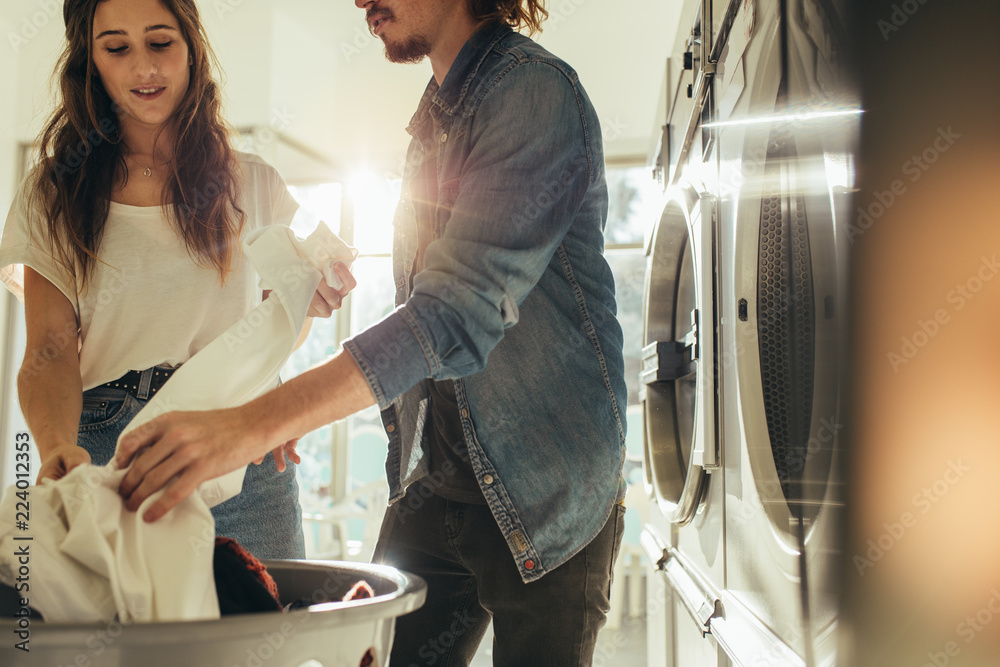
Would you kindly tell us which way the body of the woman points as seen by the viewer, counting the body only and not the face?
toward the camera

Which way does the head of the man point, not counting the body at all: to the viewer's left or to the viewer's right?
to the viewer's left

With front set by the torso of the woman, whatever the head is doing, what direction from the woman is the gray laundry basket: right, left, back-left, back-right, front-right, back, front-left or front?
front
